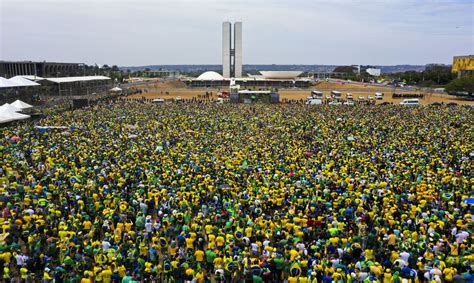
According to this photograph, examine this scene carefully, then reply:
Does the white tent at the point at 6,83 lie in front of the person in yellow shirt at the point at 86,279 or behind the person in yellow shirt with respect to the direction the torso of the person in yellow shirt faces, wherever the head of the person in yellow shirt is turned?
in front

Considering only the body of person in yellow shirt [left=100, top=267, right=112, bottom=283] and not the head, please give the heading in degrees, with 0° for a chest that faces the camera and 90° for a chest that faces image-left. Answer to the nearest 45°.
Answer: approximately 180°

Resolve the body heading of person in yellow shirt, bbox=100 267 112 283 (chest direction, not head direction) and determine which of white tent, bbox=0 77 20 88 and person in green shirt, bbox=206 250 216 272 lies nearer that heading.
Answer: the white tent

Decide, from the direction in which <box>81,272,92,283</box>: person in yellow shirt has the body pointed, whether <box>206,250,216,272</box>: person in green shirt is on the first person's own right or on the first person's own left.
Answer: on the first person's own right

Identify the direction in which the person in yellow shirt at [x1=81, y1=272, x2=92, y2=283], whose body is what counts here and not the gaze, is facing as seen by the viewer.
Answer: away from the camera

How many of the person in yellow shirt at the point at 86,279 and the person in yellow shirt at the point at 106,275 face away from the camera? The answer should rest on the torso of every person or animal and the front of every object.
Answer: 2

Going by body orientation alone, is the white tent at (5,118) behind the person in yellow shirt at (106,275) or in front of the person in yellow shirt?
in front
